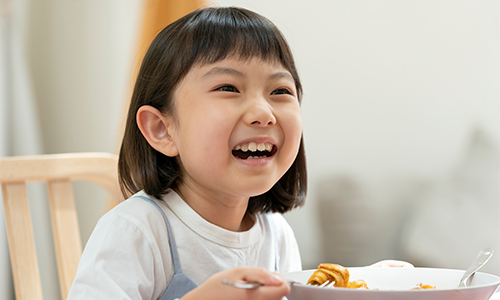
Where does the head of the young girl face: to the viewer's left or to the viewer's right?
to the viewer's right

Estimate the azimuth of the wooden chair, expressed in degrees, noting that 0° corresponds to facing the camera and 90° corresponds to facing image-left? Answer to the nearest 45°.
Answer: approximately 315°

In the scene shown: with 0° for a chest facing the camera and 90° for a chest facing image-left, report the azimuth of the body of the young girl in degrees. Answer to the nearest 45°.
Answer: approximately 315°
